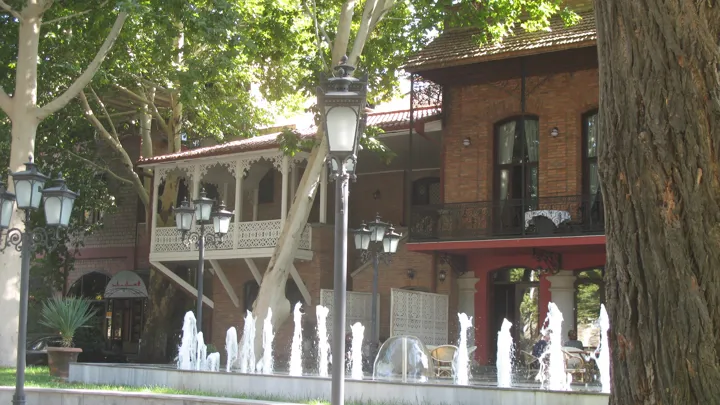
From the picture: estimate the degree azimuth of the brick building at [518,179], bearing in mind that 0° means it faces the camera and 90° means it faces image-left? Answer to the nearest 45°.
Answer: approximately 0°

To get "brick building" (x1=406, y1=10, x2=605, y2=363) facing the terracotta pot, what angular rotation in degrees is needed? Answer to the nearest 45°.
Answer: approximately 45° to its right

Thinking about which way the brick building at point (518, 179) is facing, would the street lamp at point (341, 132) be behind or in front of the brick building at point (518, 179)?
in front

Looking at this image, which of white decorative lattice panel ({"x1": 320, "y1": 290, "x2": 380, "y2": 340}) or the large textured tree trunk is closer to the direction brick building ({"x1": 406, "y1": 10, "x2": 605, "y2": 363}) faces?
the large textured tree trunk

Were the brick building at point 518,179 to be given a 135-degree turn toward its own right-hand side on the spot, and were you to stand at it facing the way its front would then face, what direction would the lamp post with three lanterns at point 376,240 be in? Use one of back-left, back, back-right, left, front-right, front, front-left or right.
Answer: left

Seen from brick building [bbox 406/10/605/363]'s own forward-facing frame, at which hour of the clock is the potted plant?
The potted plant is roughly at 2 o'clock from the brick building.

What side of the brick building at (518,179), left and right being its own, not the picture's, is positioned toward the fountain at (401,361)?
front

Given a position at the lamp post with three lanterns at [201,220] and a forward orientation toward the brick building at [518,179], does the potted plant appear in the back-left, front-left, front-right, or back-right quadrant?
back-left

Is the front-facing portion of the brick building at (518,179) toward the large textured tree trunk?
yes

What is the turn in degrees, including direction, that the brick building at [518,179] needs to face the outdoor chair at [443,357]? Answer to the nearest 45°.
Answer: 0° — it already faces it

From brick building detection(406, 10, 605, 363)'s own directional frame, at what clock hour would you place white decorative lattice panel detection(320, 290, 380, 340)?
The white decorative lattice panel is roughly at 4 o'clock from the brick building.

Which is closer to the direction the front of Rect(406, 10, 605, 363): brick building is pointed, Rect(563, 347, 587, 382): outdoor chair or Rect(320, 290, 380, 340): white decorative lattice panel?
the outdoor chair
